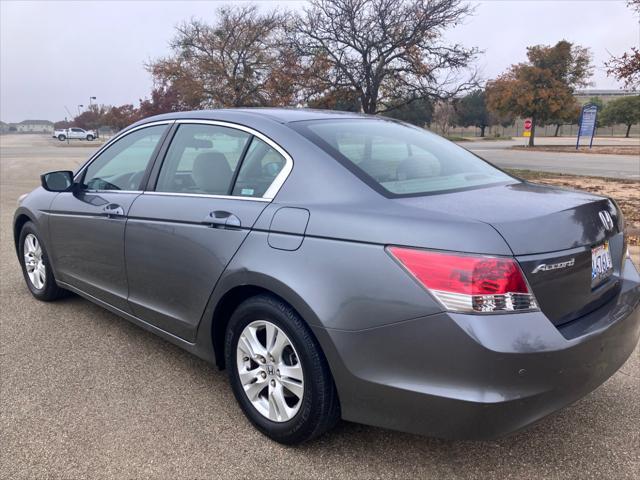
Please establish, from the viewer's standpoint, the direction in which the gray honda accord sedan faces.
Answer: facing away from the viewer and to the left of the viewer

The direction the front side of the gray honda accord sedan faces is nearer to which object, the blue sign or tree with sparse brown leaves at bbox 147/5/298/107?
the tree with sparse brown leaves

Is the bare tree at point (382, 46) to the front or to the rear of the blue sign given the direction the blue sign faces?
to the front

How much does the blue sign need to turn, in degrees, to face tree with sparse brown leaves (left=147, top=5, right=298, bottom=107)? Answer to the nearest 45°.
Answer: approximately 45° to its right

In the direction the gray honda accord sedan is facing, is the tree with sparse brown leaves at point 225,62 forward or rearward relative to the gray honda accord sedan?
forward

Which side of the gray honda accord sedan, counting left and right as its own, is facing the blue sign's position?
right

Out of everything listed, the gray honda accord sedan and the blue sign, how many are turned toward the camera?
1

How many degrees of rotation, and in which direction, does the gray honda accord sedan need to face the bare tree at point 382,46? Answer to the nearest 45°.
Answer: approximately 45° to its right

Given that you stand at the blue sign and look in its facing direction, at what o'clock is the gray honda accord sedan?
The gray honda accord sedan is roughly at 12 o'clock from the blue sign.

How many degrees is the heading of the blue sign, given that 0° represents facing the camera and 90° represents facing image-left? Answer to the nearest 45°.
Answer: approximately 0°

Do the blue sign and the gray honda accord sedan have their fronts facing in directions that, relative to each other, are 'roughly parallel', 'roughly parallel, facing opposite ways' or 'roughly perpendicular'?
roughly perpendicular
